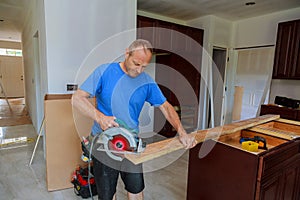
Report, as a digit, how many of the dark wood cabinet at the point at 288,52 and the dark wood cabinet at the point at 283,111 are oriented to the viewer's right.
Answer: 0

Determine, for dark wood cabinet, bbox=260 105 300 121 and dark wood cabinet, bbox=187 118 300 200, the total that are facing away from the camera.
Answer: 0

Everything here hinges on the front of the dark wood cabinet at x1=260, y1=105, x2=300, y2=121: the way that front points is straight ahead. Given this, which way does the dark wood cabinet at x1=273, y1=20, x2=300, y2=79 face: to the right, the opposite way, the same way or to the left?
the same way

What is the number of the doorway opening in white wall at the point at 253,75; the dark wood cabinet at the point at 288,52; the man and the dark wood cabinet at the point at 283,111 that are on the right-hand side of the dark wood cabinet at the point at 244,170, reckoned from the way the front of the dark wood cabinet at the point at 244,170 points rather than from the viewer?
1

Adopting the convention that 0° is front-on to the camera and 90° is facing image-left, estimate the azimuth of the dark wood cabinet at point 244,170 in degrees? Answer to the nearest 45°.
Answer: approximately 315°

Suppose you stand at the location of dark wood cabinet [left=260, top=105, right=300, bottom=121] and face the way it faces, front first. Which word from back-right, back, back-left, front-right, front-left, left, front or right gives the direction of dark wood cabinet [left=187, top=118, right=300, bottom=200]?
front-left

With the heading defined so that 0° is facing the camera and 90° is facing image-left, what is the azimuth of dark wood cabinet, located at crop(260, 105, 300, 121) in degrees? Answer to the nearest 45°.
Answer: approximately 45°

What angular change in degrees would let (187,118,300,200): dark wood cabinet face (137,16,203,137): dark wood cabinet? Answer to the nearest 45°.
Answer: approximately 180°

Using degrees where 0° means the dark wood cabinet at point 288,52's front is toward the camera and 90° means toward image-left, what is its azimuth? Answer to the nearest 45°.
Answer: approximately 45°

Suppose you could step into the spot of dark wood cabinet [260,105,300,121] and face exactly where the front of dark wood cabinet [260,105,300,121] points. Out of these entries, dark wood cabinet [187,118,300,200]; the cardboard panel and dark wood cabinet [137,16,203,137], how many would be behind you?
0

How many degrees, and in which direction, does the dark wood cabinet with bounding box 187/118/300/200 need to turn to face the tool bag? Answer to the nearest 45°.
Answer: approximately 135° to its right

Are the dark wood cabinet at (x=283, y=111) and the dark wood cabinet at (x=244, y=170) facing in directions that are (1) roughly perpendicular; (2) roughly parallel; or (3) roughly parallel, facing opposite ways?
roughly perpendicular

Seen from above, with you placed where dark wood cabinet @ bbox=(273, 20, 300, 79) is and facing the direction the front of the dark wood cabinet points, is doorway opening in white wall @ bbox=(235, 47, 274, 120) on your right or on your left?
on your right

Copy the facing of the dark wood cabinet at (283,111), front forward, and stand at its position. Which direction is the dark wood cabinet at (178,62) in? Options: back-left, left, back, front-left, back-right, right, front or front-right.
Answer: front-right

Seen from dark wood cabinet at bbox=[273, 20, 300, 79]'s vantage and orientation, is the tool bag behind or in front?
in front
